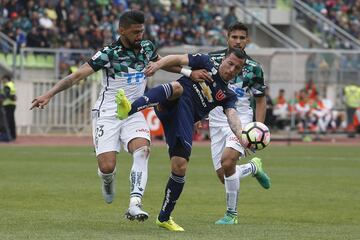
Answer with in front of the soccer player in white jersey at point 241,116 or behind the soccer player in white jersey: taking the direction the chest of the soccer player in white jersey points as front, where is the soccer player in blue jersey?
in front

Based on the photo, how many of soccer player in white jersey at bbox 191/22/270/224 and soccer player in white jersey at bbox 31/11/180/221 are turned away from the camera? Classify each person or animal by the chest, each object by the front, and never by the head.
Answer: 0

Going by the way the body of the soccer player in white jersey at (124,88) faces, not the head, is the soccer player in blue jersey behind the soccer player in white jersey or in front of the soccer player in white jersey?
in front

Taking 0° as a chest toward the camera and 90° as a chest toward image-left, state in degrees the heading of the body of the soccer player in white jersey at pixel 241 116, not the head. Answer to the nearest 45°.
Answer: approximately 45°

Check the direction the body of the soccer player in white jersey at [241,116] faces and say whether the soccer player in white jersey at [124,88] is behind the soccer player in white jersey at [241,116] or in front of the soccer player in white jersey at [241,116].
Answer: in front

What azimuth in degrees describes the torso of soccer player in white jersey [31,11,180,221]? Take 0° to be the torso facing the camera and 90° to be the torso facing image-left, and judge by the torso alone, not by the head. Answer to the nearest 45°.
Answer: approximately 315°

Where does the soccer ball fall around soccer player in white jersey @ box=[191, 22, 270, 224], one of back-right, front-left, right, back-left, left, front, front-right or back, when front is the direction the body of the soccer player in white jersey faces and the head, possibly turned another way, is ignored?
front-left

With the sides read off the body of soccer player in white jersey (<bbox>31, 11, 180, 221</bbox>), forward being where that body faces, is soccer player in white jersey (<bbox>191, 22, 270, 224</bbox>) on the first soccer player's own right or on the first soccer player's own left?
on the first soccer player's own left

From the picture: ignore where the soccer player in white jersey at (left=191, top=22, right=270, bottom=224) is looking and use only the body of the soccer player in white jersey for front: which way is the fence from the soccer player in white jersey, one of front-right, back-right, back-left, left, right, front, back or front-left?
back-right

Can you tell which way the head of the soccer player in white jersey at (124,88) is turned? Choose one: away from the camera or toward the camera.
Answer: toward the camera

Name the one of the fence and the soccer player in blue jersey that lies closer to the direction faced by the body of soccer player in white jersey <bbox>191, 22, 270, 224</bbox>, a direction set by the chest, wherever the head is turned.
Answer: the soccer player in blue jersey
